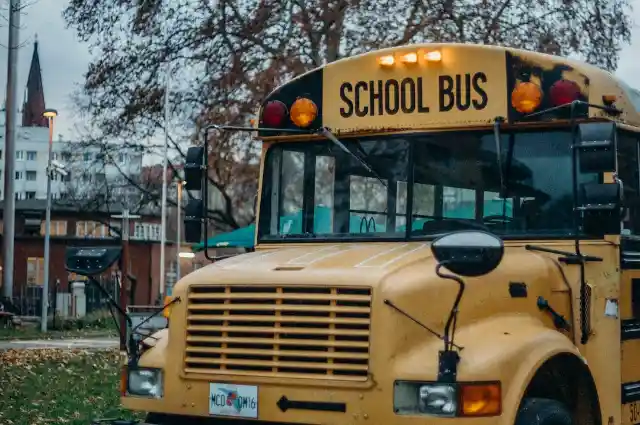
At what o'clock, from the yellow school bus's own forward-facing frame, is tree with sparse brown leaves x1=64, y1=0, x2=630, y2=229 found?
The tree with sparse brown leaves is roughly at 4 o'clock from the yellow school bus.

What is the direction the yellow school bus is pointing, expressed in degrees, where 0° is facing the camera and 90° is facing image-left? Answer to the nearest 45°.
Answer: approximately 45°

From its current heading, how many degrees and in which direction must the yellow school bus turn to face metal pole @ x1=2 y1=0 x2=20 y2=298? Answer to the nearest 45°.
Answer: approximately 90° to its right
